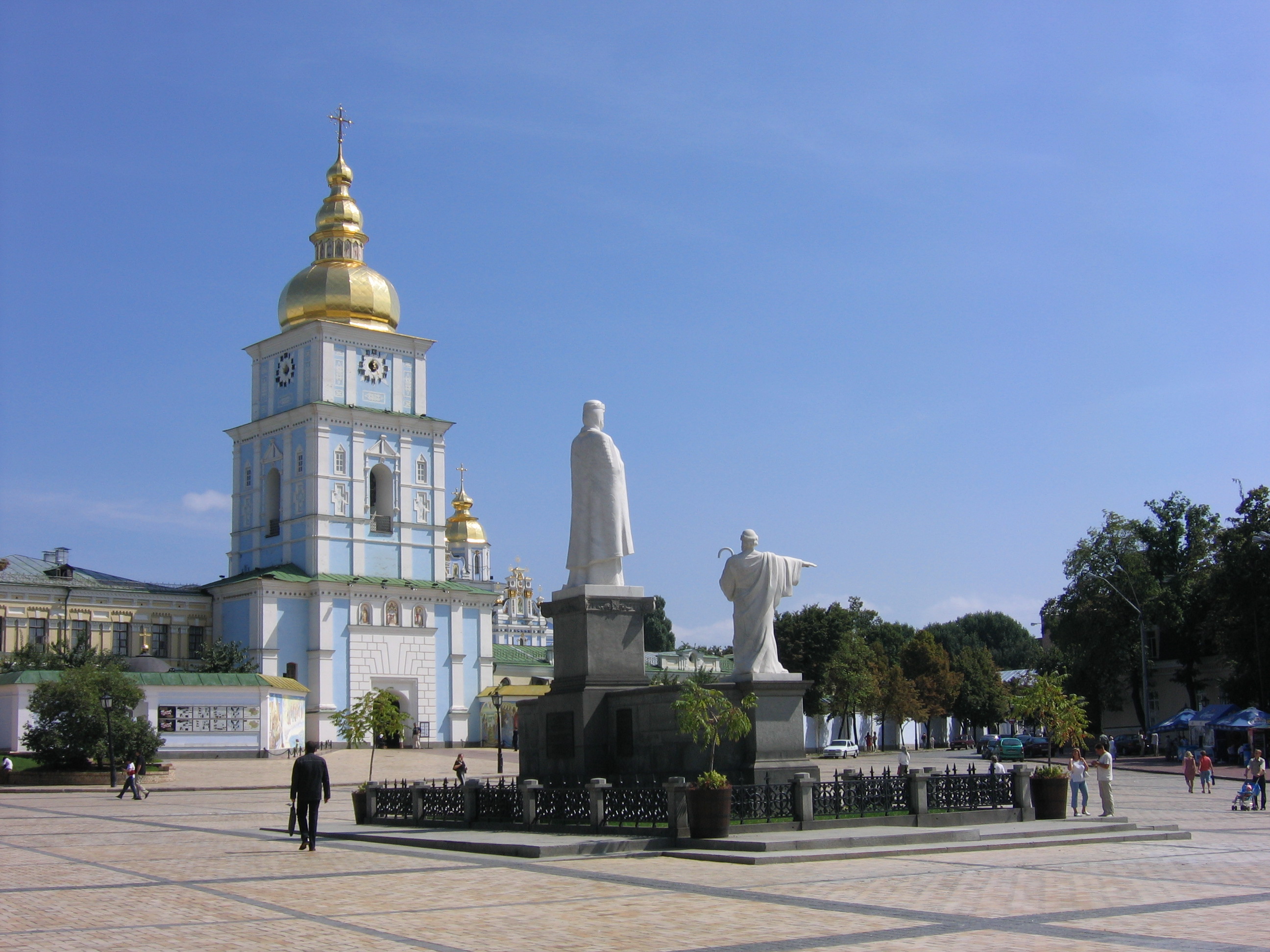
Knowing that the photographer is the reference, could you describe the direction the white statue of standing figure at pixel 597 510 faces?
facing away from the viewer and to the right of the viewer

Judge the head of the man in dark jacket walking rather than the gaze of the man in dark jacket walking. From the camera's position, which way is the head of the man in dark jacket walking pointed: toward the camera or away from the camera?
away from the camera

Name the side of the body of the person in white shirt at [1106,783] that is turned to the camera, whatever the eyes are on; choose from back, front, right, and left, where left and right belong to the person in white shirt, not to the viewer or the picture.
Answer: left

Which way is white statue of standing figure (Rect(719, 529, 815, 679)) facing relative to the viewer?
away from the camera

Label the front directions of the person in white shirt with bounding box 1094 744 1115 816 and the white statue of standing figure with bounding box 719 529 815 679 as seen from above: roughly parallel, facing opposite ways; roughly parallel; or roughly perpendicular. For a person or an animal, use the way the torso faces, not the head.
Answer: roughly perpendicular

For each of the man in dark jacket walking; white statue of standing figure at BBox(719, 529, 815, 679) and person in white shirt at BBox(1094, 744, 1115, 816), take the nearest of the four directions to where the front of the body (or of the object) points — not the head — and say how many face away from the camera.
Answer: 2

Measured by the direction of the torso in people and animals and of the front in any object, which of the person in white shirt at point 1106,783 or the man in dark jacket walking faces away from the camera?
the man in dark jacket walking

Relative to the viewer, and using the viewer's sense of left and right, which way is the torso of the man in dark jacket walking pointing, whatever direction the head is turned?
facing away from the viewer

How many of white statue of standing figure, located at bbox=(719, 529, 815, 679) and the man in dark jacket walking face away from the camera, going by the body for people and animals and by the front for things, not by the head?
2

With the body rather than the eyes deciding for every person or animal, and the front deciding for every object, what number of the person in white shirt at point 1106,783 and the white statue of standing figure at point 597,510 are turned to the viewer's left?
1
